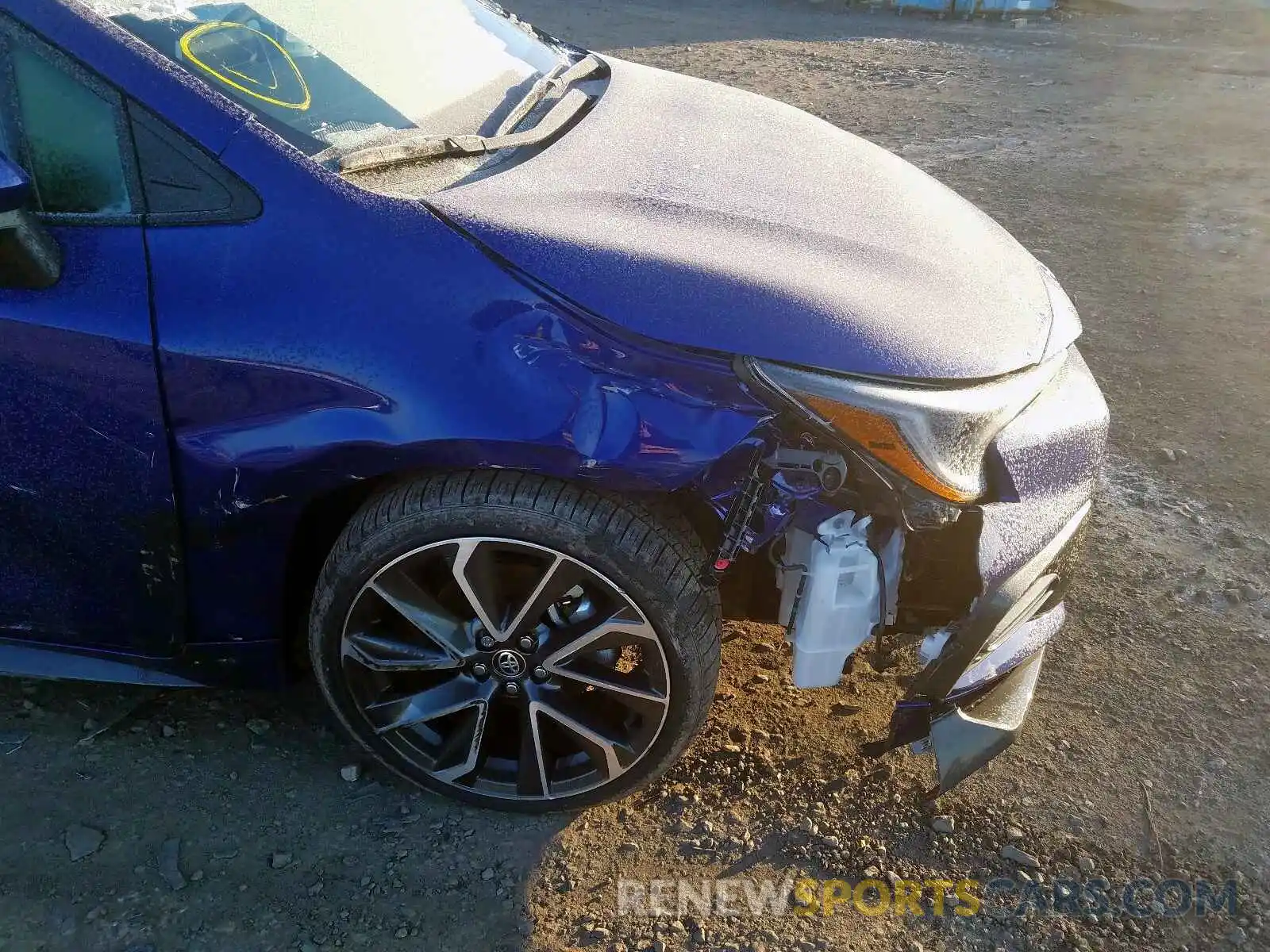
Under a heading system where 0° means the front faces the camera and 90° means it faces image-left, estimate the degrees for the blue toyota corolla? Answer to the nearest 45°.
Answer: approximately 270°
